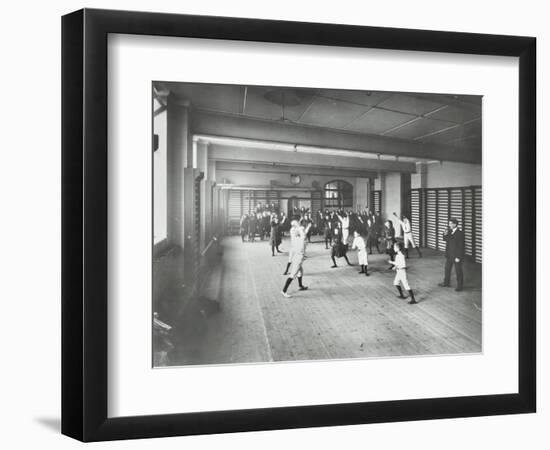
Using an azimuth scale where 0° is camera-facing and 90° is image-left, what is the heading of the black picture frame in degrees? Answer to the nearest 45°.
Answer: approximately 315°
